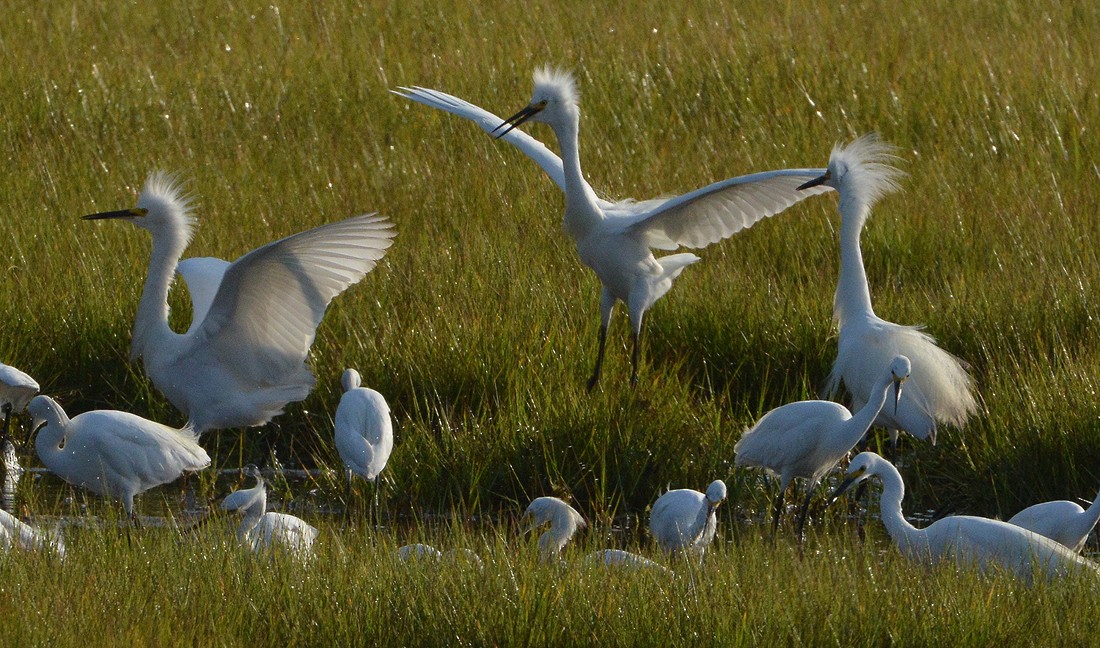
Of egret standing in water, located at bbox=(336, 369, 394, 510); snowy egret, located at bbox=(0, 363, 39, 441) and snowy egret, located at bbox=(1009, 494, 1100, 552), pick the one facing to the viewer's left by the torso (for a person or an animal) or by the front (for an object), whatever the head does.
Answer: snowy egret, located at bbox=(0, 363, 39, 441)

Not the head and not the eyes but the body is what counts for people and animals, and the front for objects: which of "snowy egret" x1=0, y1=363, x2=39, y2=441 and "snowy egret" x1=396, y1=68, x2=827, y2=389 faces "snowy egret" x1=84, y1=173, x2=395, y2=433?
"snowy egret" x1=396, y1=68, x2=827, y2=389

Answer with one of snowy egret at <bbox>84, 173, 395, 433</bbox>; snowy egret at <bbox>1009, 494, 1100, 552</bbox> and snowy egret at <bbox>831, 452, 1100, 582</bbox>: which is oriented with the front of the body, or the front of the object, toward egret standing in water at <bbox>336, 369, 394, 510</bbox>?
snowy egret at <bbox>831, 452, 1100, 582</bbox>

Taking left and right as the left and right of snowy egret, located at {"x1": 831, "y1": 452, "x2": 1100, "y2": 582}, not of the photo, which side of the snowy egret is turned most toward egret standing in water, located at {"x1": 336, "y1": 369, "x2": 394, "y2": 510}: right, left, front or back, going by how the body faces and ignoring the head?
front

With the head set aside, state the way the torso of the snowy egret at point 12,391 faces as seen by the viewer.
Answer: to the viewer's left

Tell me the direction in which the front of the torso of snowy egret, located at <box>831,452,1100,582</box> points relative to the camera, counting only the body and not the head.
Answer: to the viewer's left

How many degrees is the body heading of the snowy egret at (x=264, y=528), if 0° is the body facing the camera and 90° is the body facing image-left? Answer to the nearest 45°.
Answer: approximately 90°

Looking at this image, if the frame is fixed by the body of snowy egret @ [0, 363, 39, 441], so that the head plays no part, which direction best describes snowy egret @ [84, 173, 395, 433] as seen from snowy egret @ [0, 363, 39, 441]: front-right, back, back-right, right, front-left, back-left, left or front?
back

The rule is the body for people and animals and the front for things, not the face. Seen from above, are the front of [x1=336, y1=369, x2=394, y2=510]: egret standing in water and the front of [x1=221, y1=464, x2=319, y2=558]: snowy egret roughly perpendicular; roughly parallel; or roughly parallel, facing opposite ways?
roughly perpendicular

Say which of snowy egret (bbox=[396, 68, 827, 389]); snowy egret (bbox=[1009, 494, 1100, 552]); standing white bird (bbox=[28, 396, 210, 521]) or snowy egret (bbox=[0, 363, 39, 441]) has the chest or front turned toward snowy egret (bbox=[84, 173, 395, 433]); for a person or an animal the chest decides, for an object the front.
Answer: snowy egret (bbox=[396, 68, 827, 389])

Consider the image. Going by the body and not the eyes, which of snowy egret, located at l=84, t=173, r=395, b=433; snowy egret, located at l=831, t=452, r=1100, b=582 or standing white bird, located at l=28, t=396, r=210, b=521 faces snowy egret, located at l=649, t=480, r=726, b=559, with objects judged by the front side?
snowy egret, located at l=831, t=452, r=1100, b=582

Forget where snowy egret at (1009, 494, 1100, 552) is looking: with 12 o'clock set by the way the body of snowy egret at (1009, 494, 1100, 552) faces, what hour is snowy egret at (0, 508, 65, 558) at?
snowy egret at (0, 508, 65, 558) is roughly at 5 o'clock from snowy egret at (1009, 494, 1100, 552).

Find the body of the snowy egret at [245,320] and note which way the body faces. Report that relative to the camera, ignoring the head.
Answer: to the viewer's left

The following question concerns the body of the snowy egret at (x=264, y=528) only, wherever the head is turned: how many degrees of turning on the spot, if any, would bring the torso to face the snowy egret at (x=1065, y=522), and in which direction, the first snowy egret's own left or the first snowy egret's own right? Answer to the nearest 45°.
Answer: approximately 180°

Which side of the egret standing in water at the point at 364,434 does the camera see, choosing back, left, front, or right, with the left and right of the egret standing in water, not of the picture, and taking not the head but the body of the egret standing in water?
back

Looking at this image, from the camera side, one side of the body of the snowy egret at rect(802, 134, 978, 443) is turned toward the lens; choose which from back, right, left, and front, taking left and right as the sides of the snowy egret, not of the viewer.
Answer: left

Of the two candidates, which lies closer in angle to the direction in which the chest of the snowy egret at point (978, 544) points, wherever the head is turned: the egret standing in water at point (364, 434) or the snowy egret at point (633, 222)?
the egret standing in water

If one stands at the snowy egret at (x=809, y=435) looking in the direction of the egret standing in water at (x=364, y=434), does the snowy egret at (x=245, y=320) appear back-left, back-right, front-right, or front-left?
front-right

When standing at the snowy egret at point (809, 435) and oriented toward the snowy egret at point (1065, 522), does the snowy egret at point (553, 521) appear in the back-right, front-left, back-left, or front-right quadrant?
back-right

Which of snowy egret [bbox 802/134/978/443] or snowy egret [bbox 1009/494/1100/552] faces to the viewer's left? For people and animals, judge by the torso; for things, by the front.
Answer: snowy egret [bbox 802/134/978/443]

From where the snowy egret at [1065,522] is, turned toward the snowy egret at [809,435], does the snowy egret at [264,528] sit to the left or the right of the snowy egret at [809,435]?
left

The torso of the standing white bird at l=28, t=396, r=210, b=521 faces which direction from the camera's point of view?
to the viewer's left
